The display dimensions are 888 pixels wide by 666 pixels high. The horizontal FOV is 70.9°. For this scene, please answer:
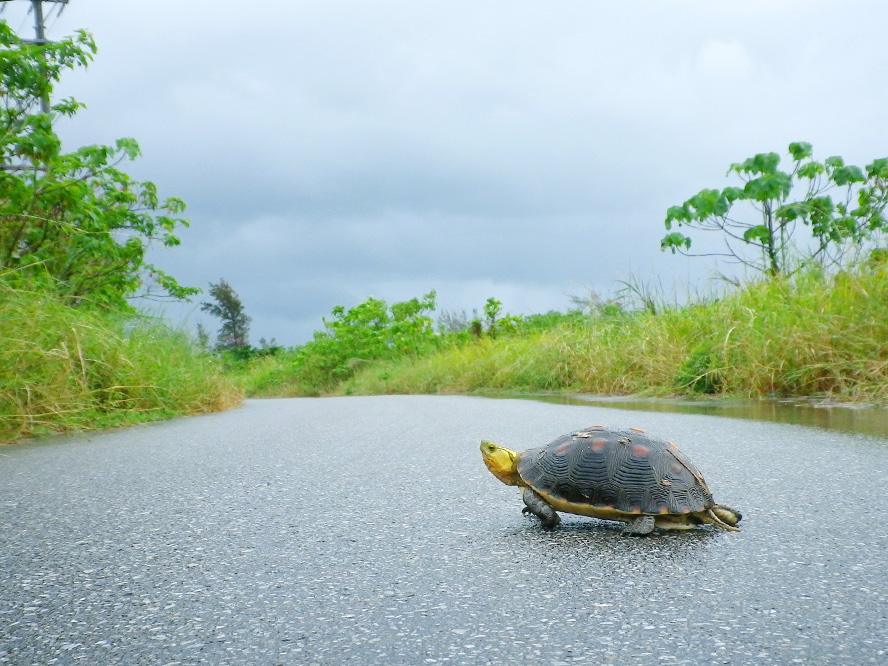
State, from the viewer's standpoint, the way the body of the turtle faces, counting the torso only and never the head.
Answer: to the viewer's left

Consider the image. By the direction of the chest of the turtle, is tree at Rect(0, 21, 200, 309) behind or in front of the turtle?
in front

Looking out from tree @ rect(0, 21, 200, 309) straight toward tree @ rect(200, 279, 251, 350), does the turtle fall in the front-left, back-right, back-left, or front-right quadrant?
back-right

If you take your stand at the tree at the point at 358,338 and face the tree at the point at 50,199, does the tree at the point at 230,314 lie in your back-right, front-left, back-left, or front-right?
back-right

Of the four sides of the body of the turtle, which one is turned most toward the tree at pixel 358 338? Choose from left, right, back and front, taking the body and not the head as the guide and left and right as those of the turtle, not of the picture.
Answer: right

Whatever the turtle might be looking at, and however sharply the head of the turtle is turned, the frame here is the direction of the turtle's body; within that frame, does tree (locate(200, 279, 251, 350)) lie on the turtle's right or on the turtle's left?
on the turtle's right
